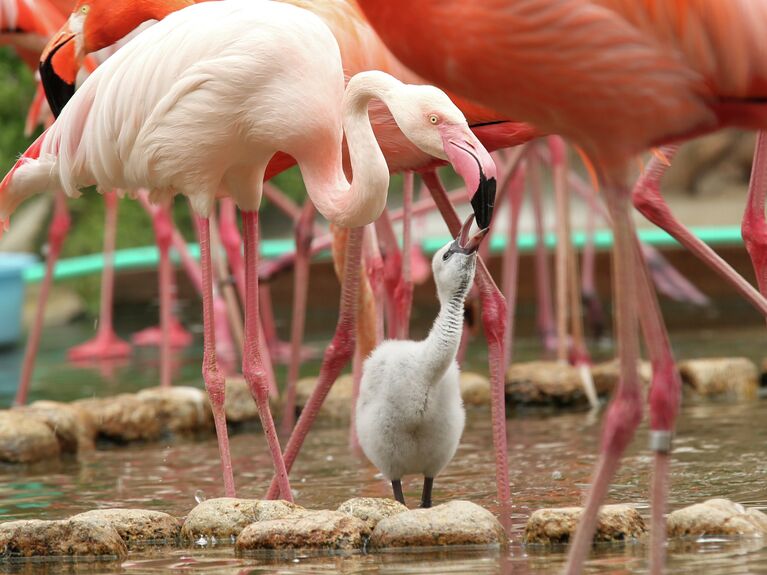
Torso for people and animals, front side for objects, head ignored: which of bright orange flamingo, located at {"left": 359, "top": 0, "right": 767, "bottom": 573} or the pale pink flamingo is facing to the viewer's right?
the pale pink flamingo

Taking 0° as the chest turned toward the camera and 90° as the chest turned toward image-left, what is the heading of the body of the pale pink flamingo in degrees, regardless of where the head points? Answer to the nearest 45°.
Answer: approximately 270°

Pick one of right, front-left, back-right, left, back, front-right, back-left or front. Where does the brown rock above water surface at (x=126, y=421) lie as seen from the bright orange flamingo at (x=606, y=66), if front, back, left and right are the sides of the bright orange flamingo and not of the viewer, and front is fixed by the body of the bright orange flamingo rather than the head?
front-right

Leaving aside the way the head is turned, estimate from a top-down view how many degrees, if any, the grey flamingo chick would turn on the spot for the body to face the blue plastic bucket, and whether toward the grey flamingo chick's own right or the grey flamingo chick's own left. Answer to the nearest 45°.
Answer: approximately 180°

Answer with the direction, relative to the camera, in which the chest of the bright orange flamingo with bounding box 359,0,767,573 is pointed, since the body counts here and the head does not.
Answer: to the viewer's left

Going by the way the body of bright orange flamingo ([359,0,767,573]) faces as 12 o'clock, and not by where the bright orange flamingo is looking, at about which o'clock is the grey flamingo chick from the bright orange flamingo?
The grey flamingo chick is roughly at 2 o'clock from the bright orange flamingo.

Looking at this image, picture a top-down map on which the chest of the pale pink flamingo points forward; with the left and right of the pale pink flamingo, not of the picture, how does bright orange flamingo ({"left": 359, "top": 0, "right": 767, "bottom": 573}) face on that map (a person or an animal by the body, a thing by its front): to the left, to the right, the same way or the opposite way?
the opposite way

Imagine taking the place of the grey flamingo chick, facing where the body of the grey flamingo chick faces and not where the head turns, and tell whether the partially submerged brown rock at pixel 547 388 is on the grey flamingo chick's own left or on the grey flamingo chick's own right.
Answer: on the grey flamingo chick's own left

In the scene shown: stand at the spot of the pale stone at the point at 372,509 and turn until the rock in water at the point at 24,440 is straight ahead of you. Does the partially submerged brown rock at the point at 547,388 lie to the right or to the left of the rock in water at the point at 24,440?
right

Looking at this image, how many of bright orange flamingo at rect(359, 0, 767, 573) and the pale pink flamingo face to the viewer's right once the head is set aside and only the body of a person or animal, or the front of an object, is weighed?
1
